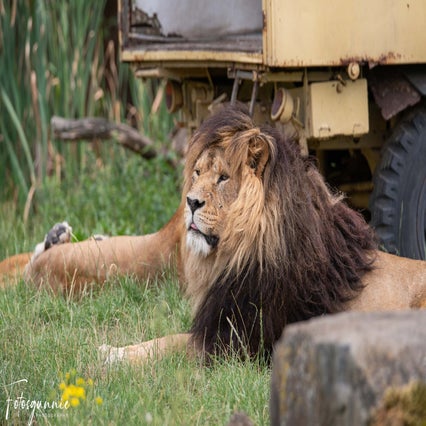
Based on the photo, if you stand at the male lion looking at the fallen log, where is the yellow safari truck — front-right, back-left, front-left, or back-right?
front-right

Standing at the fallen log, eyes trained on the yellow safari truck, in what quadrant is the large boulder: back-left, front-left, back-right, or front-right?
front-right
